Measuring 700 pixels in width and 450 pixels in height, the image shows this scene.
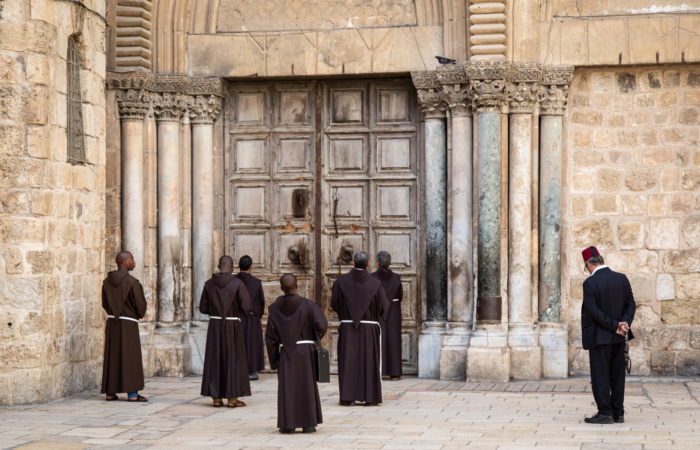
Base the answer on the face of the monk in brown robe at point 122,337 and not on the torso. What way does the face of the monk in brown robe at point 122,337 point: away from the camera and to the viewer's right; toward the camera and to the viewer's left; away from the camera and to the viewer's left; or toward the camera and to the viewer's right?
away from the camera and to the viewer's right

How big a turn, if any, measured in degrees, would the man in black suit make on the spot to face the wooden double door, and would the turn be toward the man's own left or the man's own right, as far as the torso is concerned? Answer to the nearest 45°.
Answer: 0° — they already face it

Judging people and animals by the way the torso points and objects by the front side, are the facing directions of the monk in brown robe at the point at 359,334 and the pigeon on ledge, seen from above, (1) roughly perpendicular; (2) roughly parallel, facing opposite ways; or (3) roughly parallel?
roughly perpendicular

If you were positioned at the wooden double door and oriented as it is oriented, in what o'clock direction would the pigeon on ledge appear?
The pigeon on ledge is roughly at 10 o'clock from the wooden double door.

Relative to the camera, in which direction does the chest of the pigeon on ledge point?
to the viewer's left

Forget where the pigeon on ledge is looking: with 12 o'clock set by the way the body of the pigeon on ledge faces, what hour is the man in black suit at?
The man in black suit is roughly at 8 o'clock from the pigeon on ledge.

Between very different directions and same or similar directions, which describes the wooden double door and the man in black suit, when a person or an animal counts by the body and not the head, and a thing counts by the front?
very different directions

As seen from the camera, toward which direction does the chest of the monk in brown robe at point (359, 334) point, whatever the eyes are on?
away from the camera

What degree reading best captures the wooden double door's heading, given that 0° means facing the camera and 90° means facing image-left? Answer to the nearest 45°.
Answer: approximately 0°
